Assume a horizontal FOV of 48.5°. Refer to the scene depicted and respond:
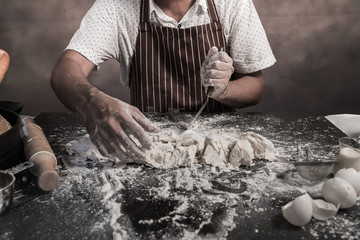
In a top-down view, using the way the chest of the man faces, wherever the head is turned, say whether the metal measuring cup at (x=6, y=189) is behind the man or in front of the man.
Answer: in front

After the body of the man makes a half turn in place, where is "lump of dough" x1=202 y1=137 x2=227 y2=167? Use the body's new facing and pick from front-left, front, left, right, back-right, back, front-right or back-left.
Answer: back

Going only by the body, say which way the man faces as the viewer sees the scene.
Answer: toward the camera

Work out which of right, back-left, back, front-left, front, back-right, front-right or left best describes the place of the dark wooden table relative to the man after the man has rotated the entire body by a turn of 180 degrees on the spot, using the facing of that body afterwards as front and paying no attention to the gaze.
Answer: back

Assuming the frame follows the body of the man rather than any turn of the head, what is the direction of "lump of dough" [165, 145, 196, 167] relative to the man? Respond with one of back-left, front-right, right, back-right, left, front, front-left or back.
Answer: front

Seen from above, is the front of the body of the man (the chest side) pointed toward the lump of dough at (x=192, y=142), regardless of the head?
yes

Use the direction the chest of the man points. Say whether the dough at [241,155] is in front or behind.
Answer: in front

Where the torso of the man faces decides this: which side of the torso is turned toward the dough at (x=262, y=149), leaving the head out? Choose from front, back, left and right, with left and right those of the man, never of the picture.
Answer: front
